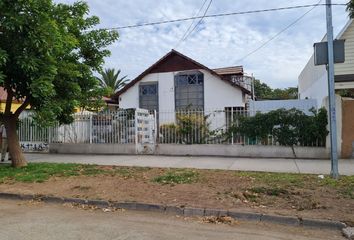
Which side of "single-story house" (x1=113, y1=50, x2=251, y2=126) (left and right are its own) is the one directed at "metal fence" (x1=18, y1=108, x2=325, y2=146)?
front

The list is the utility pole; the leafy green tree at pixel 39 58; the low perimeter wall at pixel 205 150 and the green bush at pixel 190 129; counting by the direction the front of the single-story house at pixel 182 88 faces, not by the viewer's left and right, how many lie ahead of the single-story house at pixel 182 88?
4

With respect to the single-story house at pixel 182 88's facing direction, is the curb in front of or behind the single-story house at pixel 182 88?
in front

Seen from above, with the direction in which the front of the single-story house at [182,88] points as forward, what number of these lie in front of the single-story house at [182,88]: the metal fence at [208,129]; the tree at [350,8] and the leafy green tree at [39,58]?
3

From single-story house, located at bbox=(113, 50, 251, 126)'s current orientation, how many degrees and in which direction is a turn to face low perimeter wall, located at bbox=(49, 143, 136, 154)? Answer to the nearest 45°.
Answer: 0° — it already faces it

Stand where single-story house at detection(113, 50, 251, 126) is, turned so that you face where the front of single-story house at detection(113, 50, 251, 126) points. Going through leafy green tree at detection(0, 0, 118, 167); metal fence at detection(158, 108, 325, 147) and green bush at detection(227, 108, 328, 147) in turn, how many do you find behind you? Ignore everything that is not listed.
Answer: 0

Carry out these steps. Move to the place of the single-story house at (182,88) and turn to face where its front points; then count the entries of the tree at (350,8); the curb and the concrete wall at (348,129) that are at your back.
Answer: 0

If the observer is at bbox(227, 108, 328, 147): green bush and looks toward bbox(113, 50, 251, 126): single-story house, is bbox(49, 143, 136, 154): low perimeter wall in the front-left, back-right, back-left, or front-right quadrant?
front-left

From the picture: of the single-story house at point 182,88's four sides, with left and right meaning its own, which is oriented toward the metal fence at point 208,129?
front

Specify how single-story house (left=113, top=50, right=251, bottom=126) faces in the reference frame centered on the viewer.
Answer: facing the viewer

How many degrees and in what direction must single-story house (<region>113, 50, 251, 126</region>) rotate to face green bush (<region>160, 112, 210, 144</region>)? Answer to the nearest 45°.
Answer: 0° — it already faces it

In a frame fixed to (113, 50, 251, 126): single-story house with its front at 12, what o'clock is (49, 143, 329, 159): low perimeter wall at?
The low perimeter wall is roughly at 12 o'clock from the single-story house.

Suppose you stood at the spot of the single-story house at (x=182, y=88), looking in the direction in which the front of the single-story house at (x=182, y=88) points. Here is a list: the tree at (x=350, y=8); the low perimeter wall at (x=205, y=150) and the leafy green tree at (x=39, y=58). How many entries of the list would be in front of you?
3

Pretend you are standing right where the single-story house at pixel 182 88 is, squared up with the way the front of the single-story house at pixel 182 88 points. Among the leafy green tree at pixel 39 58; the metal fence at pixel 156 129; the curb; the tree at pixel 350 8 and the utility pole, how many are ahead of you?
5
